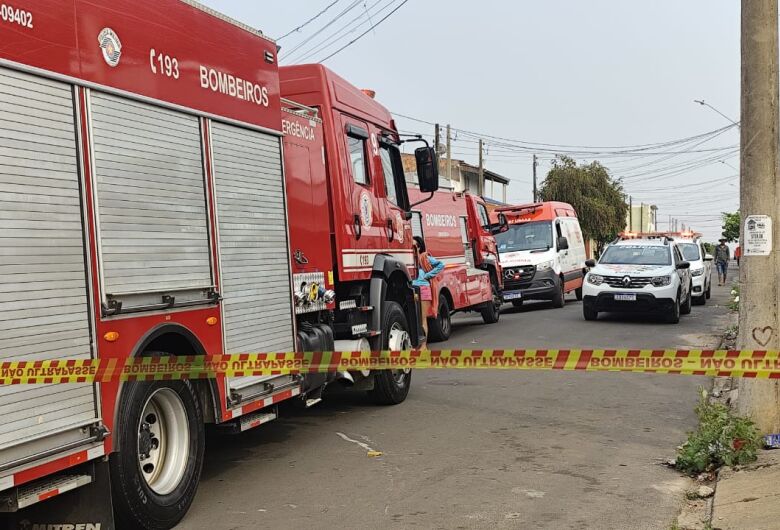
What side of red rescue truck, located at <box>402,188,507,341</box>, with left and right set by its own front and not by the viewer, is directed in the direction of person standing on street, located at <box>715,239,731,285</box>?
front

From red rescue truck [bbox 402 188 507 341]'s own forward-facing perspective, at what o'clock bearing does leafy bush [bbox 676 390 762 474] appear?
The leafy bush is roughly at 4 o'clock from the red rescue truck.

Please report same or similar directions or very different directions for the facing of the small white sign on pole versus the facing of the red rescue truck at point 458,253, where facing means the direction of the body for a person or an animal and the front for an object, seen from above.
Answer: very different directions

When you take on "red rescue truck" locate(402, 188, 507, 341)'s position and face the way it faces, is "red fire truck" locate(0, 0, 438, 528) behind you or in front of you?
behind

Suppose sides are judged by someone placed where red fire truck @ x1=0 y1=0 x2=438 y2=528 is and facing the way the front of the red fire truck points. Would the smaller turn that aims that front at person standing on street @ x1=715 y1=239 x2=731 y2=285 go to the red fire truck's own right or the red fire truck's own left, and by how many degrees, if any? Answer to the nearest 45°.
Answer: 0° — it already faces them

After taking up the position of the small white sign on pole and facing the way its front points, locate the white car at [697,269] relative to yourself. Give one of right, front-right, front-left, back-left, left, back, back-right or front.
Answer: back

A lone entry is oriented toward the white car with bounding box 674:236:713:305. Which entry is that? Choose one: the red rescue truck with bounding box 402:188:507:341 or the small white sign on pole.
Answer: the red rescue truck

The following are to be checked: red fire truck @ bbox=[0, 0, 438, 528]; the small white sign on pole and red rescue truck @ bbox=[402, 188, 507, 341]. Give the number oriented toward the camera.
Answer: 1

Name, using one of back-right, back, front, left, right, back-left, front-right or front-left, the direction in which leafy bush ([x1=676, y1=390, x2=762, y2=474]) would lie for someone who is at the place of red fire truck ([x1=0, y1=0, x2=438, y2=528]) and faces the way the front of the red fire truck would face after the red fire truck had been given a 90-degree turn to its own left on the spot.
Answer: back-right

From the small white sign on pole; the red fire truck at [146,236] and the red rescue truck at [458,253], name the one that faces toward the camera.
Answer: the small white sign on pole

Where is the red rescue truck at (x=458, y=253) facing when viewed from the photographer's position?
facing away from the viewer and to the right of the viewer

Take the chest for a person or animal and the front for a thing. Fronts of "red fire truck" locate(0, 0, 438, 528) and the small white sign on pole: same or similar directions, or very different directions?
very different directions
